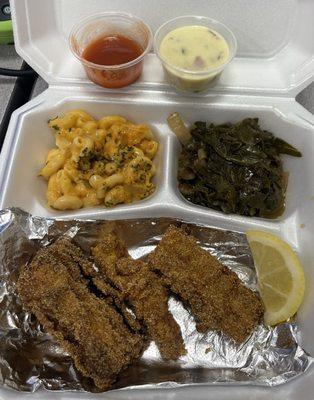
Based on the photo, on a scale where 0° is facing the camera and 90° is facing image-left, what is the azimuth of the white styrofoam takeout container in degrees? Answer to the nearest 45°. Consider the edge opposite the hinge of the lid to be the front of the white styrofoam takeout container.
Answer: approximately 0°

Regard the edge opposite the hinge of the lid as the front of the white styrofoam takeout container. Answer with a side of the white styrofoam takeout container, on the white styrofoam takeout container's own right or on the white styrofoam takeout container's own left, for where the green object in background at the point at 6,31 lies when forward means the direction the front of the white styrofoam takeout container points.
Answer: on the white styrofoam takeout container's own right
